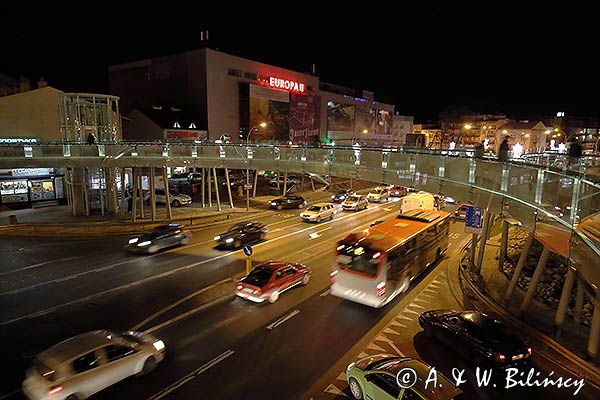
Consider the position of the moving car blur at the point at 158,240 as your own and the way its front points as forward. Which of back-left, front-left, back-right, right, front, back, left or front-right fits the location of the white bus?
left

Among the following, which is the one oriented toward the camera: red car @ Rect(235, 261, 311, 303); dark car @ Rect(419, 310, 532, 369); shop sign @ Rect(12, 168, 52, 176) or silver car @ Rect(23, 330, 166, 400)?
the shop sign

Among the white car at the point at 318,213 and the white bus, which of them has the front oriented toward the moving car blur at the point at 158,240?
the white car

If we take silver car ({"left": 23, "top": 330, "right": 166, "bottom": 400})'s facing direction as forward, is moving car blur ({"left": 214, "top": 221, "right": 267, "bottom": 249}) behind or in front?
in front

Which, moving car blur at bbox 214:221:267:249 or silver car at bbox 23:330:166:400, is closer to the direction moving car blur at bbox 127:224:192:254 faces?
the silver car

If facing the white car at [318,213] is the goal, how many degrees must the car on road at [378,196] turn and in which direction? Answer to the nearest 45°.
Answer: approximately 45° to its left

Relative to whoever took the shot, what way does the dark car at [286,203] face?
facing the viewer and to the left of the viewer

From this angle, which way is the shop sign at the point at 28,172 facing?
toward the camera

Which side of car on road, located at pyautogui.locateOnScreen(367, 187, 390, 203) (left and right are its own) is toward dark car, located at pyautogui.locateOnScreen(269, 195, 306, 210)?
front

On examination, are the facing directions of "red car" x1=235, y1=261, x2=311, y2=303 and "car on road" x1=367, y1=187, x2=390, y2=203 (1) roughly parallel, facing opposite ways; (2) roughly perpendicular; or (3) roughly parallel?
roughly parallel, facing opposite ways

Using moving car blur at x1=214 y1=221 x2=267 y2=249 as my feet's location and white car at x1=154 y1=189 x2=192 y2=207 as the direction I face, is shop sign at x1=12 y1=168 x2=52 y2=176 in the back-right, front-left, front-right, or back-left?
front-left

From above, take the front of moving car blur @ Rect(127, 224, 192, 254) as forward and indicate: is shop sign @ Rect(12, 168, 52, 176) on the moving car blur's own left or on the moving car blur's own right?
on the moving car blur's own right

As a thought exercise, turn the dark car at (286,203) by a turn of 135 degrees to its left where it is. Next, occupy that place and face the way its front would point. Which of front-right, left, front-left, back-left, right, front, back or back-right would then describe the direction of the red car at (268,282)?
right
